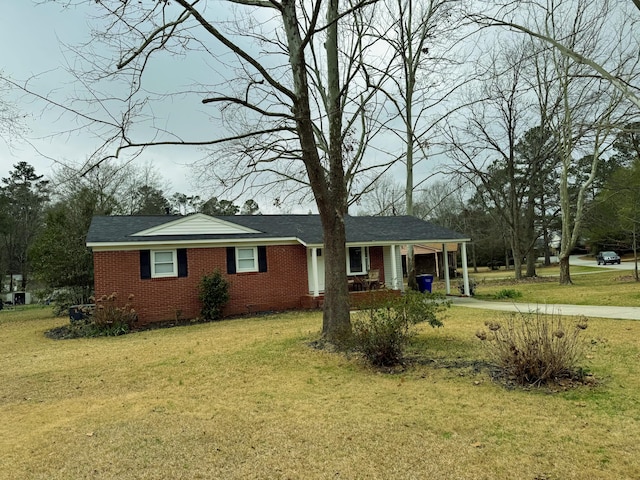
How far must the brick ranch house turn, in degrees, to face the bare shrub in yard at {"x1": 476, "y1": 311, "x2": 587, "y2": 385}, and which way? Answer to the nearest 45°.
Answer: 0° — it already faces it

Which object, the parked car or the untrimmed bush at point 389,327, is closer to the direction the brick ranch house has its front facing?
the untrimmed bush

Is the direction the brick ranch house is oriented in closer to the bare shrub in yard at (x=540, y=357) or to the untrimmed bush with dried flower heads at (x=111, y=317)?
the bare shrub in yard

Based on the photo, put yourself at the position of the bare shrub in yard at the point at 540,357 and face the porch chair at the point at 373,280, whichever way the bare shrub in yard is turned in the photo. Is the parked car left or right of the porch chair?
right

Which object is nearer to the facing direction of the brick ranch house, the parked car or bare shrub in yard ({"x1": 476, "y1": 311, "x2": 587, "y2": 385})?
the bare shrub in yard

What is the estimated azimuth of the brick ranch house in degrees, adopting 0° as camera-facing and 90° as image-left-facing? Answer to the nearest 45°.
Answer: approximately 315°

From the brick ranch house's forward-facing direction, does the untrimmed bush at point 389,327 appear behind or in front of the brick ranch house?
in front

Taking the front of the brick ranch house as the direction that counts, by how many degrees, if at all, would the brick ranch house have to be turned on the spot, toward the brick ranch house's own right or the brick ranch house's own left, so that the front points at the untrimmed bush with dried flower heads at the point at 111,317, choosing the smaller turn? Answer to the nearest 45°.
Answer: approximately 90° to the brick ranch house's own right

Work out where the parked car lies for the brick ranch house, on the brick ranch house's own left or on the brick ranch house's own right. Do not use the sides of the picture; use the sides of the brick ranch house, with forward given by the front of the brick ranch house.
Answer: on the brick ranch house's own left
